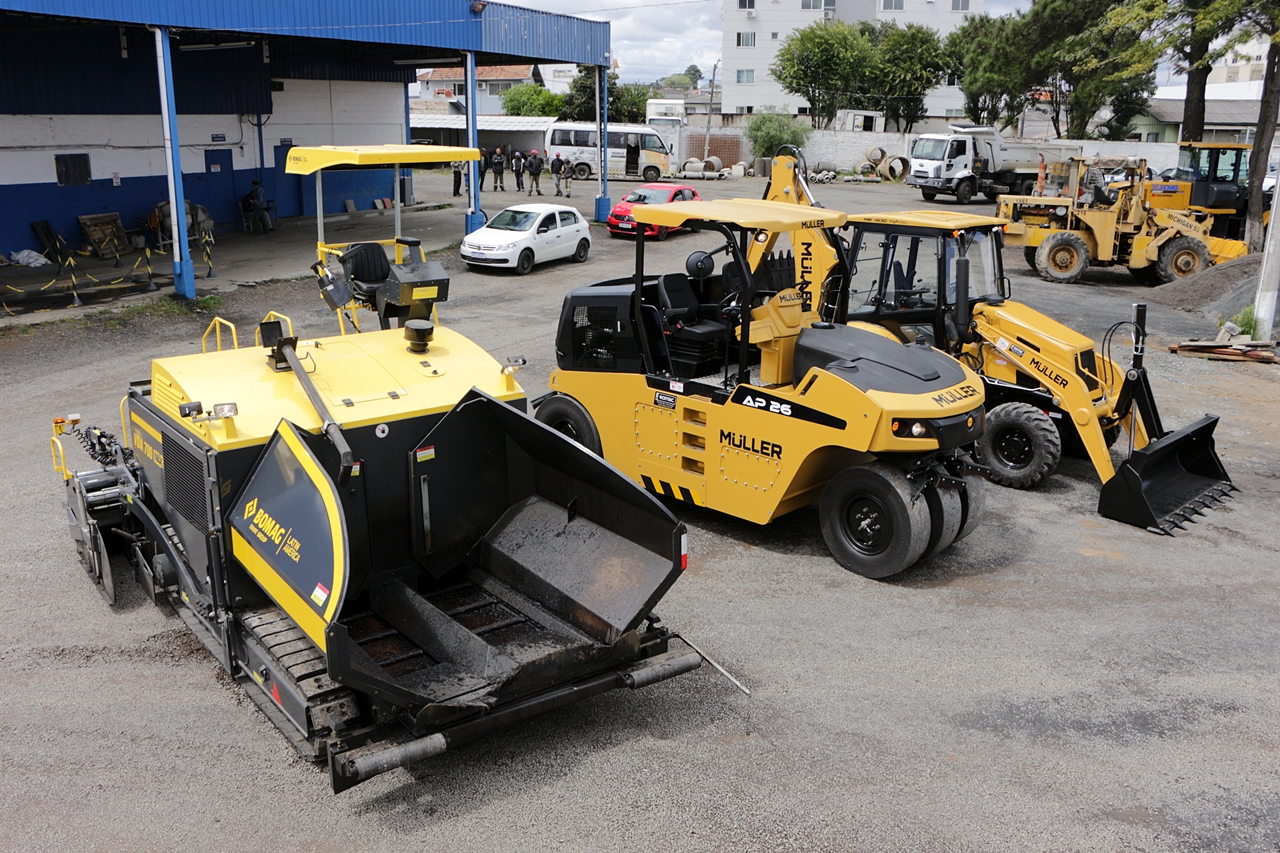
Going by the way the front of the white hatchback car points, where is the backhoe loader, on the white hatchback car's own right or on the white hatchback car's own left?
on the white hatchback car's own left

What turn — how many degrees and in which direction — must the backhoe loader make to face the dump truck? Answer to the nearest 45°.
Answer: approximately 135° to its left

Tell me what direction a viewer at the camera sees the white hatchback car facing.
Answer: facing the viewer and to the left of the viewer

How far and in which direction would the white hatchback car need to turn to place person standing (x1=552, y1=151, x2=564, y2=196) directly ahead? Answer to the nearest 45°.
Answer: approximately 135° to its right

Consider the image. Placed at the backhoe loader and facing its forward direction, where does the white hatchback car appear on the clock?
The white hatchback car is roughly at 6 o'clock from the backhoe loader.

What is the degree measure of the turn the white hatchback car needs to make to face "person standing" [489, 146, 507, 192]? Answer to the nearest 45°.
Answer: approximately 135° to its right

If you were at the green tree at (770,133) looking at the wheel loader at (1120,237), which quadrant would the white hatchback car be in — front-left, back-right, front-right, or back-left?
front-right

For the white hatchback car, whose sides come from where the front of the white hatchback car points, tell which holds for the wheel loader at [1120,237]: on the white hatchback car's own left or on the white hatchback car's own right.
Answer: on the white hatchback car's own left

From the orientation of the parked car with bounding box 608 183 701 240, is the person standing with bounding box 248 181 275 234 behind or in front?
in front

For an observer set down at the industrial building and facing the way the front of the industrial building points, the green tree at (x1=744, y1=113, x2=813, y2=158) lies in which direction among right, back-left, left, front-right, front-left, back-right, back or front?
left

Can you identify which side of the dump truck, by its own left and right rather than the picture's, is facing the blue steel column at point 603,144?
front
